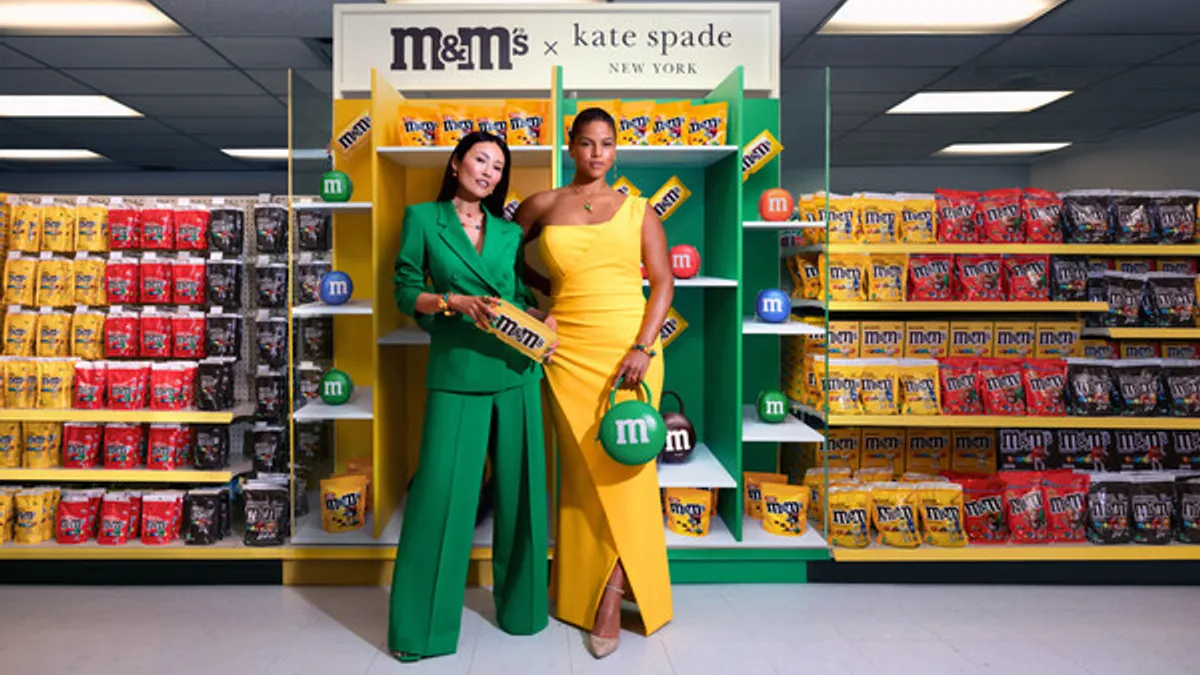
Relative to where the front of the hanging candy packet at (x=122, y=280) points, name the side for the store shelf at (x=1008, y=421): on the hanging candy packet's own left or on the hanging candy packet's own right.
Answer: on the hanging candy packet's own left

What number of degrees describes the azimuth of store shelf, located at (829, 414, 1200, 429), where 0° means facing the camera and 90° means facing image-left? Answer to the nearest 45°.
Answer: approximately 0°

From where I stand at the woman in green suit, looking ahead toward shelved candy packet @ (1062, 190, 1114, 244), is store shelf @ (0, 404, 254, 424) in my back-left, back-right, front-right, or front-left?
back-left
